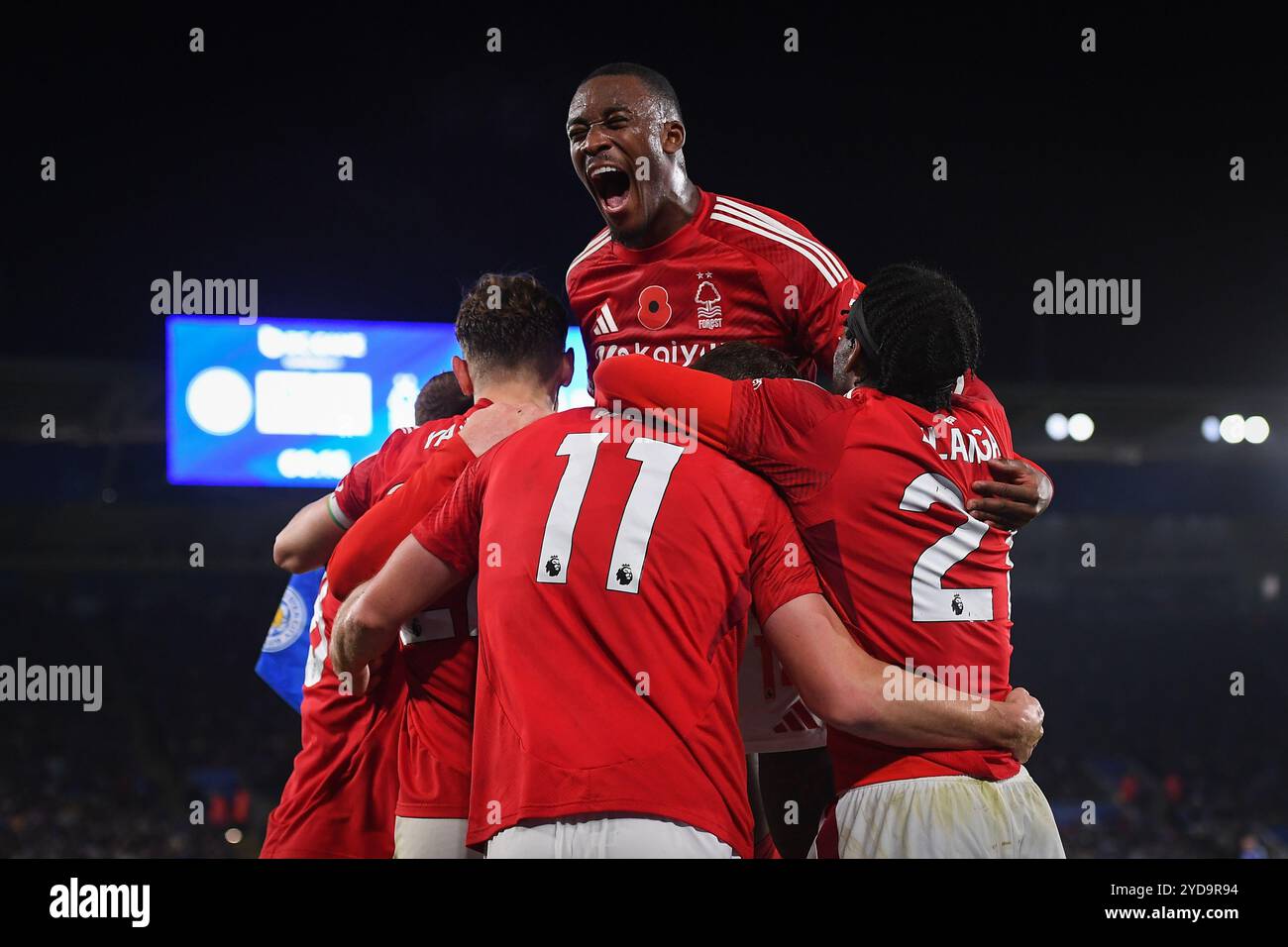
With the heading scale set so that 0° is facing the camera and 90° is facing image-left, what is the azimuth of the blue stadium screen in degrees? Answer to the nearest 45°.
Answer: approximately 0°

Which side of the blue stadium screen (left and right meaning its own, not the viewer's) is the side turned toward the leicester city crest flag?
front
